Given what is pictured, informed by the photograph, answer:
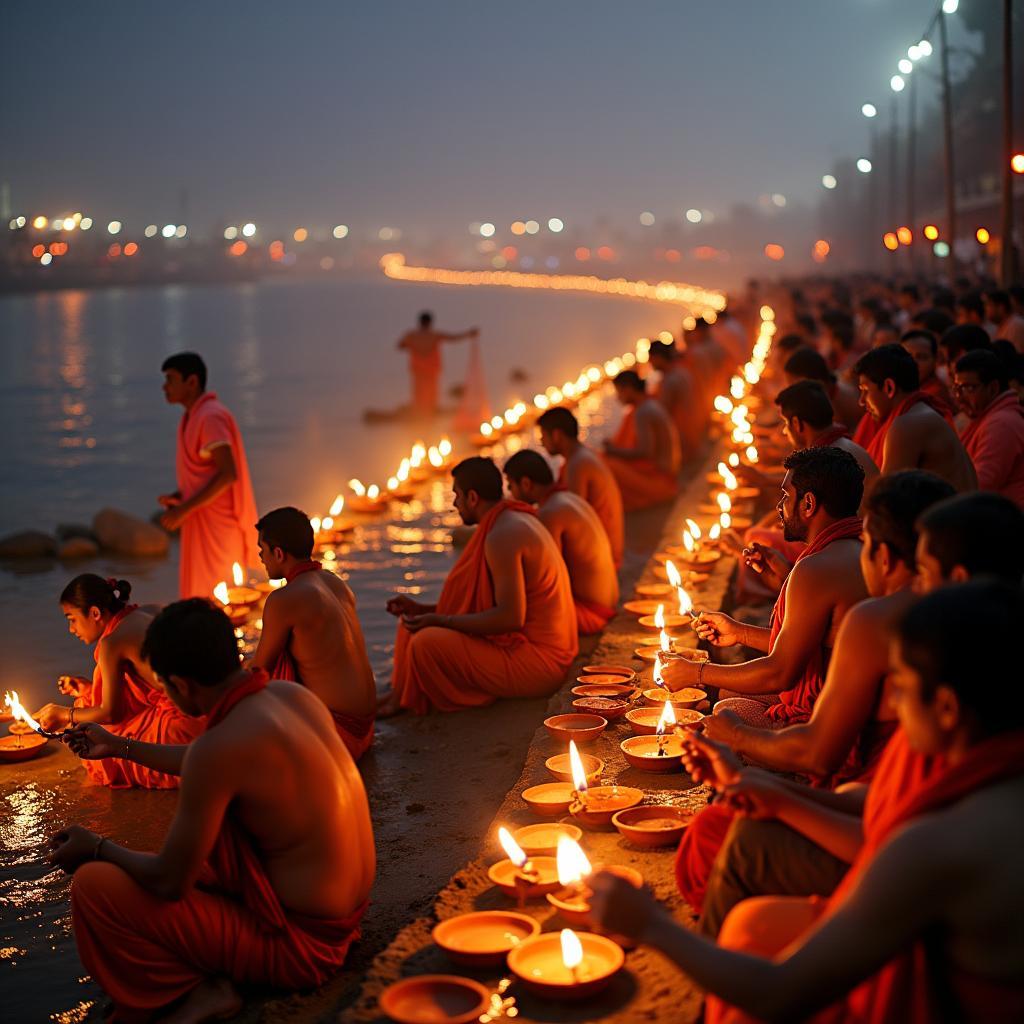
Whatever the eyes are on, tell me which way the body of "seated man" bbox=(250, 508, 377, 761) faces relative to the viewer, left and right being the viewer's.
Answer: facing away from the viewer and to the left of the viewer

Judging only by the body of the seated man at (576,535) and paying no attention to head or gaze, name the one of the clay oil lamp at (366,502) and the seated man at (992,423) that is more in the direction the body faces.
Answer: the clay oil lamp

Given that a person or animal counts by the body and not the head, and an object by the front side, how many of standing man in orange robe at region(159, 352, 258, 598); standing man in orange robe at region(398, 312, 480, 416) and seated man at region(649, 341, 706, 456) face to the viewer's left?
2

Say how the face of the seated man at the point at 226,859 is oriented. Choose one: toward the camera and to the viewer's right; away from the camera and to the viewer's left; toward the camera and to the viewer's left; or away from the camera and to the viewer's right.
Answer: away from the camera and to the viewer's left

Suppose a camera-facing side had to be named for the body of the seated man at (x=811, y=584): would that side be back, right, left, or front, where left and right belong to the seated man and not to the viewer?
left

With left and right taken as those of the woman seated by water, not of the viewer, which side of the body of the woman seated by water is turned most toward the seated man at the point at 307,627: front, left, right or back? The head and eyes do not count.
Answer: back

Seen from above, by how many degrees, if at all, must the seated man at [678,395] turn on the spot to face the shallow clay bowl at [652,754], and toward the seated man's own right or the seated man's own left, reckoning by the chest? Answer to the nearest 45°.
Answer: approximately 90° to the seated man's own left
